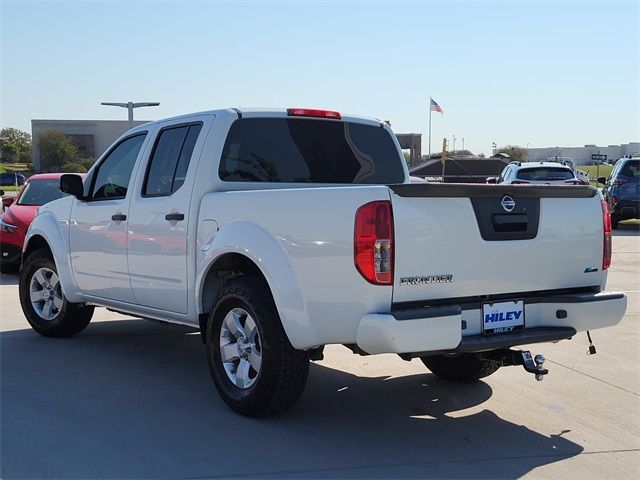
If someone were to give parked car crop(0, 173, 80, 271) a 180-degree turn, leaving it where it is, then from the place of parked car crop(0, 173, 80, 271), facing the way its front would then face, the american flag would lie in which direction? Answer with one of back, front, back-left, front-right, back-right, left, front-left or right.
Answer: front

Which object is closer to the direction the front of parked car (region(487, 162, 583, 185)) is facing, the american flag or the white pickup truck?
the american flag

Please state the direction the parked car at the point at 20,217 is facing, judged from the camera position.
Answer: facing the viewer and to the left of the viewer

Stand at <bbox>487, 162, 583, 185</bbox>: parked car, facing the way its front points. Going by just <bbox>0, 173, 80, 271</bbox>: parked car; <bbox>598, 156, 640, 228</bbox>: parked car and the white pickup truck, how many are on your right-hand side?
1

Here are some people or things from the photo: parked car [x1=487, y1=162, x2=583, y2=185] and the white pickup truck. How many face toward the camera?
0

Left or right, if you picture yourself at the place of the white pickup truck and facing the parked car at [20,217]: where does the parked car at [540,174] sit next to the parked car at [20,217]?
right

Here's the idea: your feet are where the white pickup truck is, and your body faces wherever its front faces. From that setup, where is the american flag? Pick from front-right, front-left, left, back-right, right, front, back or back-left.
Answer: front-right

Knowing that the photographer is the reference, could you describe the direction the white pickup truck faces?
facing away from the viewer and to the left of the viewer

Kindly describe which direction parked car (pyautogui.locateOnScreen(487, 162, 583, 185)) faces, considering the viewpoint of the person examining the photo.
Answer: facing away from the viewer and to the left of the viewer

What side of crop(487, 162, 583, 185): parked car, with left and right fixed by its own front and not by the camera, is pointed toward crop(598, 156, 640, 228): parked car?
right

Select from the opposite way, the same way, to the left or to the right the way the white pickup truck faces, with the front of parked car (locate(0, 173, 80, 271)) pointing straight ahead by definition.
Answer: to the right

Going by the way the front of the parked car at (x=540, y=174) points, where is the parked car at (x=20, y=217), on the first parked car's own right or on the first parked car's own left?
on the first parked car's own left

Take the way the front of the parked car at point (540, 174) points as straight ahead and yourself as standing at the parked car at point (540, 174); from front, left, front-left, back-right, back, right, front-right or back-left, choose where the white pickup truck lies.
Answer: back-left

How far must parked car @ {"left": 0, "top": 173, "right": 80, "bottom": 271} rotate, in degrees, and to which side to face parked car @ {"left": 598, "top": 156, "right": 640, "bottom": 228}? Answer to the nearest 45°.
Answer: approximately 135° to its left
